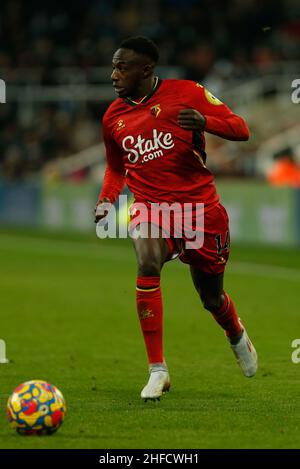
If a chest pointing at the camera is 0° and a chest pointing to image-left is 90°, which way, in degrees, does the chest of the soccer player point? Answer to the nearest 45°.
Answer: approximately 45°
